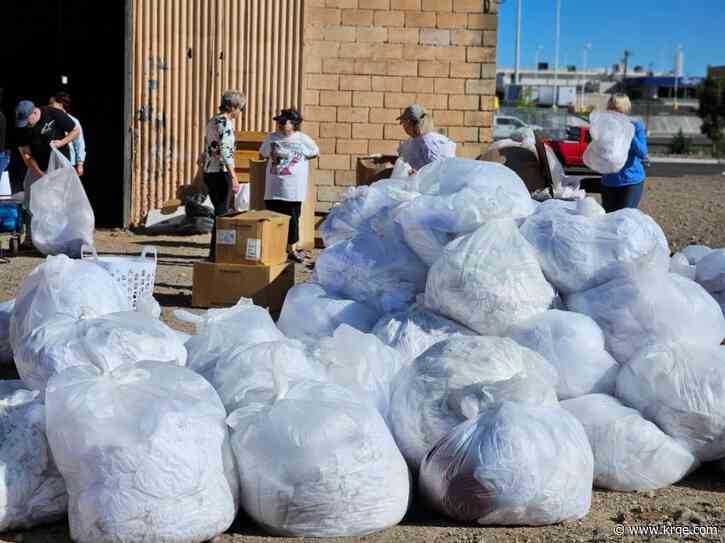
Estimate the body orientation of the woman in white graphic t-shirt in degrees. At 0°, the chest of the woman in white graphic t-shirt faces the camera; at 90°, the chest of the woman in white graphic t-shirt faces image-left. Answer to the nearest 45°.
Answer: approximately 0°

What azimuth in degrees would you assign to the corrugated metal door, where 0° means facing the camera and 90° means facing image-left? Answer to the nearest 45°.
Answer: approximately 0°

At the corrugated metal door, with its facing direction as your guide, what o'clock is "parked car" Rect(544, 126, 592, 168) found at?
The parked car is roughly at 7 o'clock from the corrugated metal door.

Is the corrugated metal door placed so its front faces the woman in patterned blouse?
yes

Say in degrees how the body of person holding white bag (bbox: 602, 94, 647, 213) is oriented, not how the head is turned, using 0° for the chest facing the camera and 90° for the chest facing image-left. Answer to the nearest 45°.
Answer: approximately 180°

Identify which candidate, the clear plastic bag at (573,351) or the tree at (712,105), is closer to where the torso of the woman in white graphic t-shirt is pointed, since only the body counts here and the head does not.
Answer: the clear plastic bag

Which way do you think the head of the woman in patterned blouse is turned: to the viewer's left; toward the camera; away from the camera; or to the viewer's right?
to the viewer's right

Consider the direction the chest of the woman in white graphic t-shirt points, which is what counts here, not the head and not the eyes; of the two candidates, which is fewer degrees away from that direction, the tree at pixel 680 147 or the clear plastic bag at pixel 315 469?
the clear plastic bag

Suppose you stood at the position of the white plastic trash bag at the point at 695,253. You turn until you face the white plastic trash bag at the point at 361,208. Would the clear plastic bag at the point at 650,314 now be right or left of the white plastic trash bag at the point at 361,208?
left
